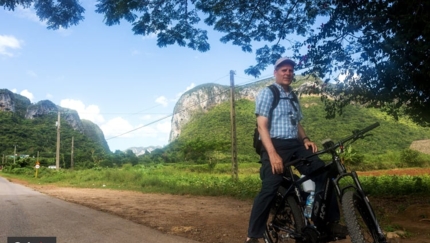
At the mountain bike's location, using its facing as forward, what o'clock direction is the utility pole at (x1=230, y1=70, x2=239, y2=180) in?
The utility pole is roughly at 7 o'clock from the mountain bike.

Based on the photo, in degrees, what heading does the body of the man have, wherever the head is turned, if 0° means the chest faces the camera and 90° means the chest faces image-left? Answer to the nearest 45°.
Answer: approximately 315°

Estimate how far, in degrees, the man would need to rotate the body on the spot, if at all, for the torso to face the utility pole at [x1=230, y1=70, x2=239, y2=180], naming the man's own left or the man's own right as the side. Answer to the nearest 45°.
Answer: approximately 135° to the man's own left
